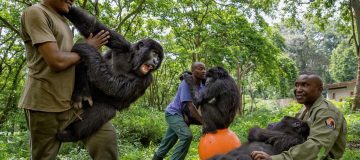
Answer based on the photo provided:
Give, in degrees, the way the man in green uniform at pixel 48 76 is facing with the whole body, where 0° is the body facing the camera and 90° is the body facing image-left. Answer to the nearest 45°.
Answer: approximately 270°

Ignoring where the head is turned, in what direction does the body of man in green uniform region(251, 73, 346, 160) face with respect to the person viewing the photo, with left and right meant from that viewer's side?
facing to the left of the viewer

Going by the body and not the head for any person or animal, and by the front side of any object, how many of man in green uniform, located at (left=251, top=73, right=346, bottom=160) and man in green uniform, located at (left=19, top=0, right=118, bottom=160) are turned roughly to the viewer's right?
1

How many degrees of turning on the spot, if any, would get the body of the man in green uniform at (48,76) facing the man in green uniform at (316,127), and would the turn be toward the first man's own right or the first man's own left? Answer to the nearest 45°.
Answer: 0° — they already face them
